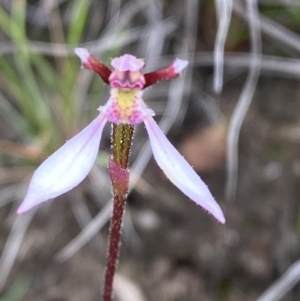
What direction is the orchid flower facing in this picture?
toward the camera
